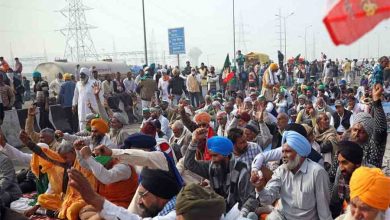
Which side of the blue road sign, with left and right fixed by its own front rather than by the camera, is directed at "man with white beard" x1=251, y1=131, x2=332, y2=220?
front

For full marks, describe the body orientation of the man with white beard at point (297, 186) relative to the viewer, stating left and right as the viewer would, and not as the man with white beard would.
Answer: facing the viewer and to the left of the viewer

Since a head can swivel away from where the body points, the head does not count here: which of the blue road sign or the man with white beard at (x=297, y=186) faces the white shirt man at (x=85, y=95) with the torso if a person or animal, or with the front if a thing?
the blue road sign

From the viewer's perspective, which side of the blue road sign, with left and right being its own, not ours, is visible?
front

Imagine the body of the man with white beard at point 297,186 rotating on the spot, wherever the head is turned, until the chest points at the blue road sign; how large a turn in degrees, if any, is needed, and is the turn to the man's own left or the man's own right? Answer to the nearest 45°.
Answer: approximately 135° to the man's own right

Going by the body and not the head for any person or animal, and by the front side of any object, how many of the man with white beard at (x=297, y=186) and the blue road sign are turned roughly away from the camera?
0

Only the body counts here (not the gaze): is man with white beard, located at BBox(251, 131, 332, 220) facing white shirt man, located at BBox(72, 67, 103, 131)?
no

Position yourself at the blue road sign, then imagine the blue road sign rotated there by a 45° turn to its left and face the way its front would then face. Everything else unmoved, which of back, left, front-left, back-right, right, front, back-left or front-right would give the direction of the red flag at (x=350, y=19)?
front-right

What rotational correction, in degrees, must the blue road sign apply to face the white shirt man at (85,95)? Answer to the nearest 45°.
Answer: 0° — it already faces them
